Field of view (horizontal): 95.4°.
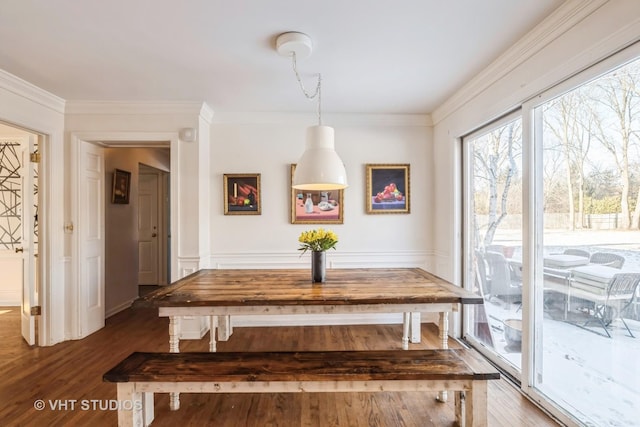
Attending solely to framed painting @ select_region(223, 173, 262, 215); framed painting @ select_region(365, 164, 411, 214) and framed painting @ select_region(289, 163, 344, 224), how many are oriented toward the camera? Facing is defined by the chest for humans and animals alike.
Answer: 3

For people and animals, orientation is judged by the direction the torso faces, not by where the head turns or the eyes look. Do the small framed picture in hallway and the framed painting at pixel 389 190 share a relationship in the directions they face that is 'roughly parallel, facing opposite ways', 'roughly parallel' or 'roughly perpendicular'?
roughly perpendicular

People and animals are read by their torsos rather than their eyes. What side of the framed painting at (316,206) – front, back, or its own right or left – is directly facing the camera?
front

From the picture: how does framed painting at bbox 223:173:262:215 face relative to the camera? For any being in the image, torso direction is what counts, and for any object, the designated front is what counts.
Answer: toward the camera

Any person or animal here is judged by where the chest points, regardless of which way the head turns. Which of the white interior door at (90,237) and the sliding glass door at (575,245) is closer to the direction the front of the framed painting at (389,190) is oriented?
the sliding glass door

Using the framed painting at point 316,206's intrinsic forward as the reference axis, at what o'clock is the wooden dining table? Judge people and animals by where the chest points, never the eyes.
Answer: The wooden dining table is roughly at 12 o'clock from the framed painting.

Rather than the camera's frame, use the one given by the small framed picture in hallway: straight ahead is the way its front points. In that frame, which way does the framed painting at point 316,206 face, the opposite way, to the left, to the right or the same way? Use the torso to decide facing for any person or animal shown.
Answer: to the right

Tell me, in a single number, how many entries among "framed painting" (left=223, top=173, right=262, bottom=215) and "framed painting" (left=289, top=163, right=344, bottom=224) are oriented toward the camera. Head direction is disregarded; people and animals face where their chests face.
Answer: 2

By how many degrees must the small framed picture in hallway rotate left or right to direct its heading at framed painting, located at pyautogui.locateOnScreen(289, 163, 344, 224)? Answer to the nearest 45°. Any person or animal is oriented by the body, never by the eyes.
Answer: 0° — it already faces it

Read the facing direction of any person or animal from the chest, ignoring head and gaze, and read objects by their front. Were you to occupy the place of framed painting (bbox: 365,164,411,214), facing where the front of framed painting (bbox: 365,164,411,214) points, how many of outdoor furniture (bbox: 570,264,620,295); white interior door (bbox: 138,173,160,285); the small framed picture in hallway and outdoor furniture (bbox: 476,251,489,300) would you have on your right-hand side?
2

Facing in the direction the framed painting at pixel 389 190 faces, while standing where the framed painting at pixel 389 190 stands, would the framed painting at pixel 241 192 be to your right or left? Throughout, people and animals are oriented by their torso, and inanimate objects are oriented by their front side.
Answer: on your right

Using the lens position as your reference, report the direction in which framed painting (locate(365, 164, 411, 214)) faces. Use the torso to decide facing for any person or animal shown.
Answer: facing the viewer
